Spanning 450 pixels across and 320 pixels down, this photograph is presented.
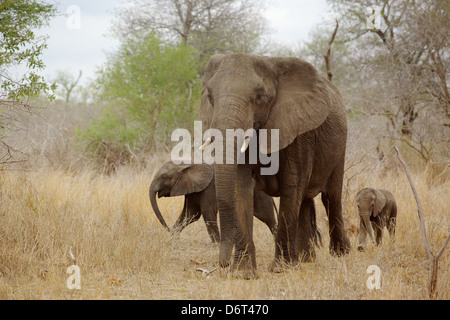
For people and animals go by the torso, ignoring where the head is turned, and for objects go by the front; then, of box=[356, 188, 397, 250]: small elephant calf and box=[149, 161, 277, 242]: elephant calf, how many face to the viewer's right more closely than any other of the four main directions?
0

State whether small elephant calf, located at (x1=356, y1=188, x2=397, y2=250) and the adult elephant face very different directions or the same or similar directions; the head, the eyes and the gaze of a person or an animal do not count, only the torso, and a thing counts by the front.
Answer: same or similar directions

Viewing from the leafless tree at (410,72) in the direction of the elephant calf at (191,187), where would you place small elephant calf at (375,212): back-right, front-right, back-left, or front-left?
front-left

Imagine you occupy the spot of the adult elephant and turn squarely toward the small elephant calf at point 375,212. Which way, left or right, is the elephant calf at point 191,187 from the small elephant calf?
left

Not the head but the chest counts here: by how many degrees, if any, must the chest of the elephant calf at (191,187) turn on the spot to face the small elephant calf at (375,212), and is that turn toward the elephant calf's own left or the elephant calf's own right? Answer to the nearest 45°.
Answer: approximately 180°

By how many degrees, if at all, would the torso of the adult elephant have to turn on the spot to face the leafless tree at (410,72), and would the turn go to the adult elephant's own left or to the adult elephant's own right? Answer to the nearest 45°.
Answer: approximately 135° to the adult elephant's own right

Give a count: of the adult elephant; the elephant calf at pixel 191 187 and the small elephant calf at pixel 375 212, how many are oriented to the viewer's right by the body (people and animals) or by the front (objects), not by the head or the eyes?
0

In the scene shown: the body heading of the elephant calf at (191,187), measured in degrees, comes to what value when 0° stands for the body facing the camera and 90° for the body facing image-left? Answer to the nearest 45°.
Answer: approximately 90°

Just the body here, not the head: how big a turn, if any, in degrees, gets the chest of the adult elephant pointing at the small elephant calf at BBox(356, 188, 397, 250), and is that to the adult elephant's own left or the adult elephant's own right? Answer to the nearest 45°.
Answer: approximately 180°

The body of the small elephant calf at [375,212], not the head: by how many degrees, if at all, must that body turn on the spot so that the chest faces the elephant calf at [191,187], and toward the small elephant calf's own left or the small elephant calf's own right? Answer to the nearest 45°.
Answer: approximately 45° to the small elephant calf's own right

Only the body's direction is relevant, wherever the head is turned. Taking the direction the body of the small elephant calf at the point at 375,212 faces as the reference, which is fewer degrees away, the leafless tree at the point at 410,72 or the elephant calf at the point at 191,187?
the elephant calf

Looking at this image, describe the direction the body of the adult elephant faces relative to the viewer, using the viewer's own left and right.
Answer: facing the viewer and to the left of the viewer
